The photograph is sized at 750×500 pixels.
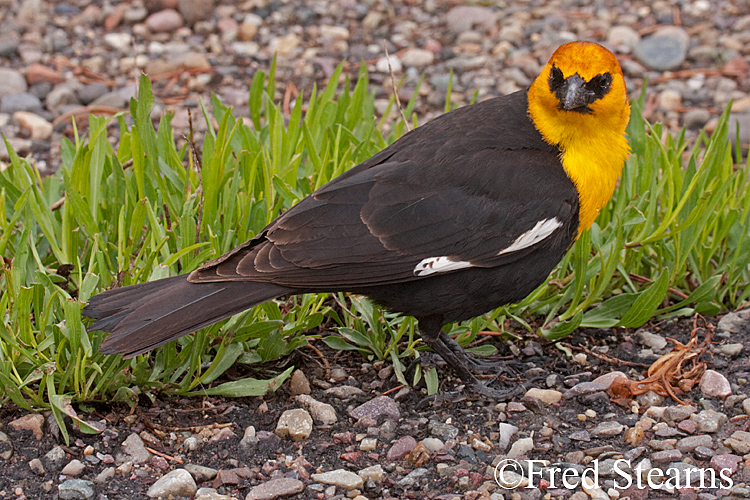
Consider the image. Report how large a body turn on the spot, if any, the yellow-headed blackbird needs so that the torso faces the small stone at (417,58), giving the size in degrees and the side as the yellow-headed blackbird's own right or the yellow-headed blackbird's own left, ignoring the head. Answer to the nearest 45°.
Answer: approximately 90° to the yellow-headed blackbird's own left

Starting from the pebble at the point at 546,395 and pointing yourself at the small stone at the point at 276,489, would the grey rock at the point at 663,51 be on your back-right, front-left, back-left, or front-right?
back-right

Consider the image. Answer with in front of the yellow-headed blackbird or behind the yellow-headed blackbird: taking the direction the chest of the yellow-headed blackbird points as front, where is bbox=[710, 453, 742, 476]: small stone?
in front

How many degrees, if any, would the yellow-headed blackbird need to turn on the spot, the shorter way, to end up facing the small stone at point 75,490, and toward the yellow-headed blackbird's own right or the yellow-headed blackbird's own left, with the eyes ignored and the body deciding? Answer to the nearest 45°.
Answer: approximately 135° to the yellow-headed blackbird's own right

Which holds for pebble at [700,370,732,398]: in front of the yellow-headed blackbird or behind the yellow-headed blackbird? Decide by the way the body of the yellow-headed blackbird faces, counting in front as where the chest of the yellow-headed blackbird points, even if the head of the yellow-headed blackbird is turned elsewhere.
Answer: in front

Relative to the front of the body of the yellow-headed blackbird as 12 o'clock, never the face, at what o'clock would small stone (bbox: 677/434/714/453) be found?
The small stone is roughly at 1 o'clock from the yellow-headed blackbird.

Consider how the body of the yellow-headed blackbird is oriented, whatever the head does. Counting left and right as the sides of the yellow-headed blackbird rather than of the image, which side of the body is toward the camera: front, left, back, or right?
right
